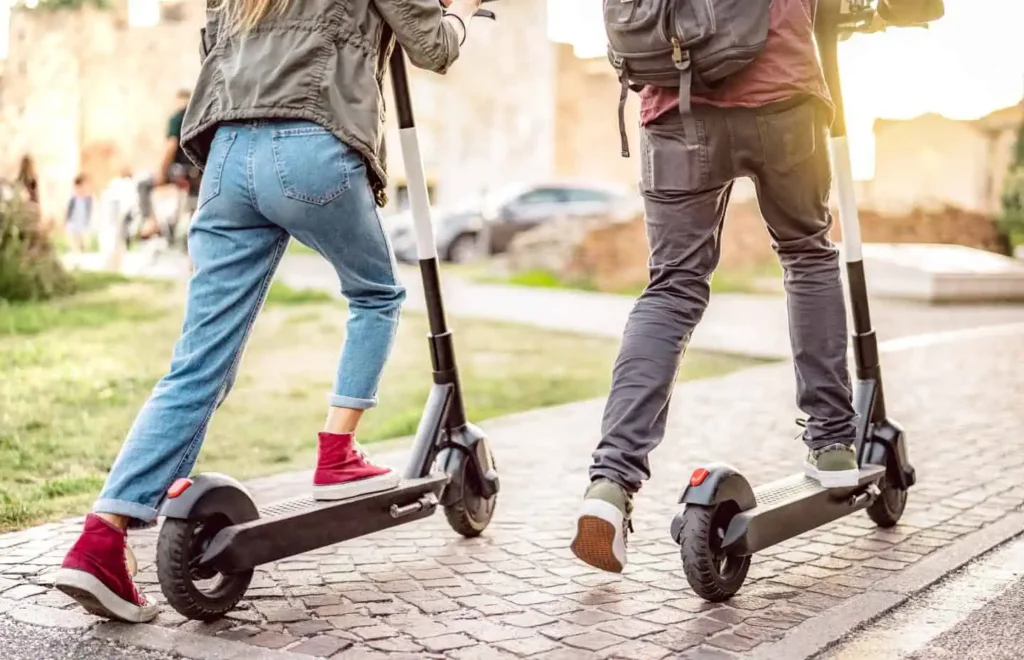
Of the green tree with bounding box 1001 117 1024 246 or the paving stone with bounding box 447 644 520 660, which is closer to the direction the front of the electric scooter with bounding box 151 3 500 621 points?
the green tree

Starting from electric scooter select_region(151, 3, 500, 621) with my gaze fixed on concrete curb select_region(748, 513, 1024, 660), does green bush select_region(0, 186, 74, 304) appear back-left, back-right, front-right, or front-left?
back-left

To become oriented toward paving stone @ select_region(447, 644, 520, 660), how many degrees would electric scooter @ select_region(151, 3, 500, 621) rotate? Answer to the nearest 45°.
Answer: approximately 90° to its right

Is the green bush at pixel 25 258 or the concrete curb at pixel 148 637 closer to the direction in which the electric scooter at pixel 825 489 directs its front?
the green bush

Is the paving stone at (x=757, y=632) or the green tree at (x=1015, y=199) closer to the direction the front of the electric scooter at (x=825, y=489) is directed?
the green tree

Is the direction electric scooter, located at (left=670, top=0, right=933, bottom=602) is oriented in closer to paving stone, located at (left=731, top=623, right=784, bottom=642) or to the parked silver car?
the parked silver car

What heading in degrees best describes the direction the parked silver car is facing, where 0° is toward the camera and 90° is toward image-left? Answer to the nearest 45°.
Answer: approximately 45°

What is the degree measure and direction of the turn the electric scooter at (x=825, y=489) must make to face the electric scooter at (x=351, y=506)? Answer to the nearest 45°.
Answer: approximately 180°

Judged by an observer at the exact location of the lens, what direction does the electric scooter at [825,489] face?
facing away from the viewer and to the right of the viewer

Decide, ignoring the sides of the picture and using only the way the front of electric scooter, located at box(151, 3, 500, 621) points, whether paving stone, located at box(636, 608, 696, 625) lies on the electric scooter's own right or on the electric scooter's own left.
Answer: on the electric scooter's own right

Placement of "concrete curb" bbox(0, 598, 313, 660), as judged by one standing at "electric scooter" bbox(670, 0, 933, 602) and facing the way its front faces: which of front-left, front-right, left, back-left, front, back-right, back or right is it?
back

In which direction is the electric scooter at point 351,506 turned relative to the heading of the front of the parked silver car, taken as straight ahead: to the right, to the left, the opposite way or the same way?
the opposite way

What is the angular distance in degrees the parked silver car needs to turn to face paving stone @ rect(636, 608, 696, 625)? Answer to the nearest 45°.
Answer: approximately 45° to its left

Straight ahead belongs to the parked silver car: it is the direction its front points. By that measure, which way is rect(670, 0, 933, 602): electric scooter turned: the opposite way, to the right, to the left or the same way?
the opposite way

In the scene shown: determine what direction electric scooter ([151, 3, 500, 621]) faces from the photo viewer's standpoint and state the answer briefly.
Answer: facing away from the viewer and to the right of the viewer
